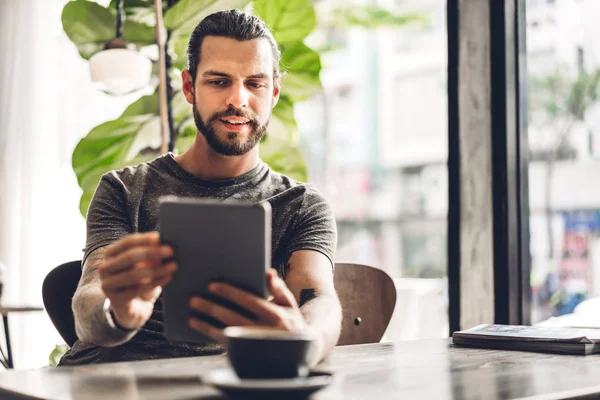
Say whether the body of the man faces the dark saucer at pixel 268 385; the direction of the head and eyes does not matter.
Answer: yes

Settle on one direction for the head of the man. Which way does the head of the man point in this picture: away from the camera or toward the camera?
toward the camera

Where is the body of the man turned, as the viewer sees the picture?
toward the camera

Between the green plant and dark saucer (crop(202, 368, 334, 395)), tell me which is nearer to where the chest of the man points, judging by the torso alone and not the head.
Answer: the dark saucer

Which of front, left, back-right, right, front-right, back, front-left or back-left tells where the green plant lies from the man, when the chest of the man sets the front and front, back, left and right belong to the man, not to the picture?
back
